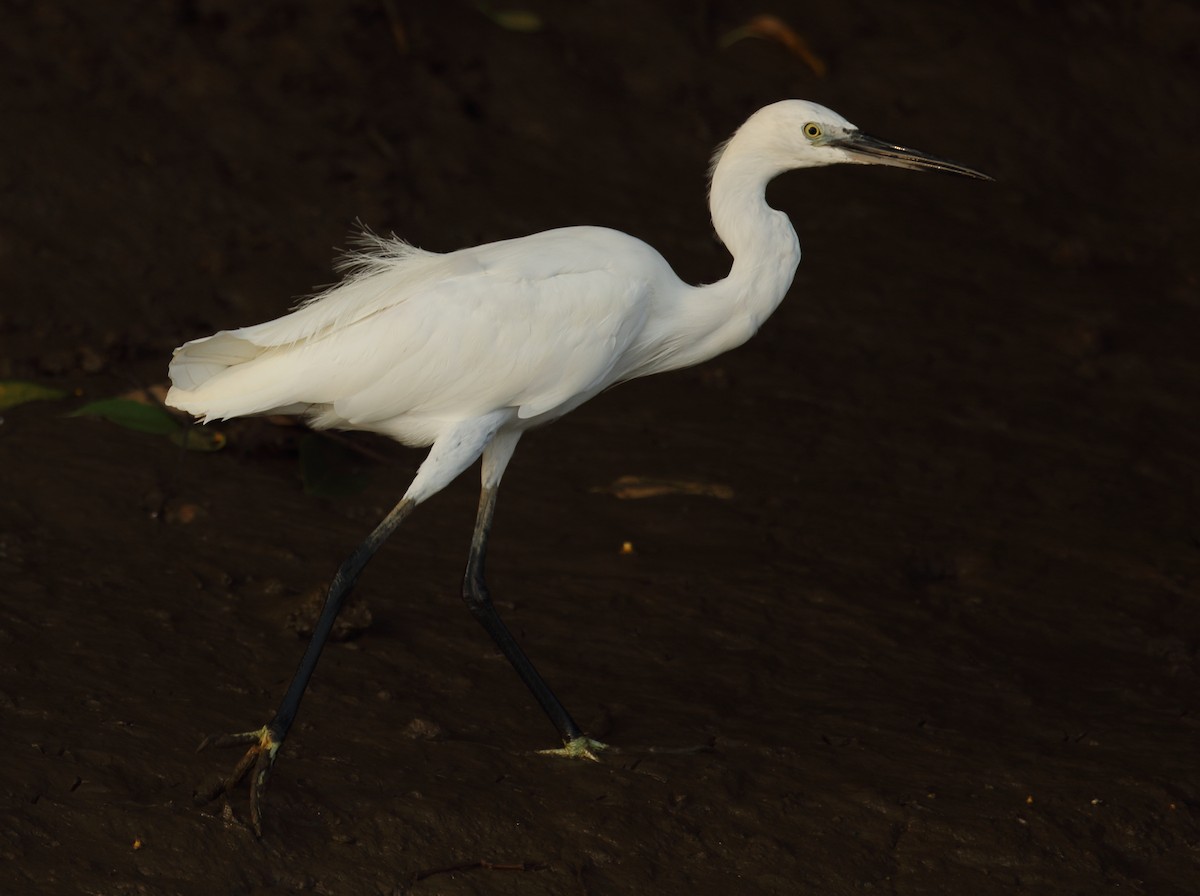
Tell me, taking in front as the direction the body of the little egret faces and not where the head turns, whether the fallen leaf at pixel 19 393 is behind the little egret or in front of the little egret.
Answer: behind

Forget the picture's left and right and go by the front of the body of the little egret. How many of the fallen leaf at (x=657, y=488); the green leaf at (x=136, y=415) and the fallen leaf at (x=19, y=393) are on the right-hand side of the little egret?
0

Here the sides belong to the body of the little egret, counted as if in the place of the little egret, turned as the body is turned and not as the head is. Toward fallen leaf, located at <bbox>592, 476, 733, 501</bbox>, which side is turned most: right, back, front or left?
left

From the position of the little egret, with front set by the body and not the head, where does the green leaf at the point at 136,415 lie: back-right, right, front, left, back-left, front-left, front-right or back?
back-left

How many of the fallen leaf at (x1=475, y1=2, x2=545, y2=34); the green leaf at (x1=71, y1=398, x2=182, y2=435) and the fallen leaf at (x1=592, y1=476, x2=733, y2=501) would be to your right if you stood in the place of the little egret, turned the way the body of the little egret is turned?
0

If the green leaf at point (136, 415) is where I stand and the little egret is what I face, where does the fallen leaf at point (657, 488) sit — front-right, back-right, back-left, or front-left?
front-left

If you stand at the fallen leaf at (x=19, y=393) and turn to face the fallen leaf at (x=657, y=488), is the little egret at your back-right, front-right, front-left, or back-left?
front-right

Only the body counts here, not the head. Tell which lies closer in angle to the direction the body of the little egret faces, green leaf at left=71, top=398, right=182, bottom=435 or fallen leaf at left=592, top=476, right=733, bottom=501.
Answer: the fallen leaf

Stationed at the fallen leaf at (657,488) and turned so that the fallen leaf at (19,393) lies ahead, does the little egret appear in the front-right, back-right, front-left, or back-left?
front-left

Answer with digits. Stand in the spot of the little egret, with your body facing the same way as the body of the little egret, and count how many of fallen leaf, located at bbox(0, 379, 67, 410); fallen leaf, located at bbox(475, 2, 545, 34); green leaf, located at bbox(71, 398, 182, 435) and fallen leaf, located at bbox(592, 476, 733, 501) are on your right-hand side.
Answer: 0

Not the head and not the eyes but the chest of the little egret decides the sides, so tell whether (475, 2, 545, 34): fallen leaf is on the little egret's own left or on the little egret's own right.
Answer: on the little egret's own left

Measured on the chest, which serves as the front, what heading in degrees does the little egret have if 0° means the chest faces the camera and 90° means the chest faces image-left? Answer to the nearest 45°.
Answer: approximately 270°
